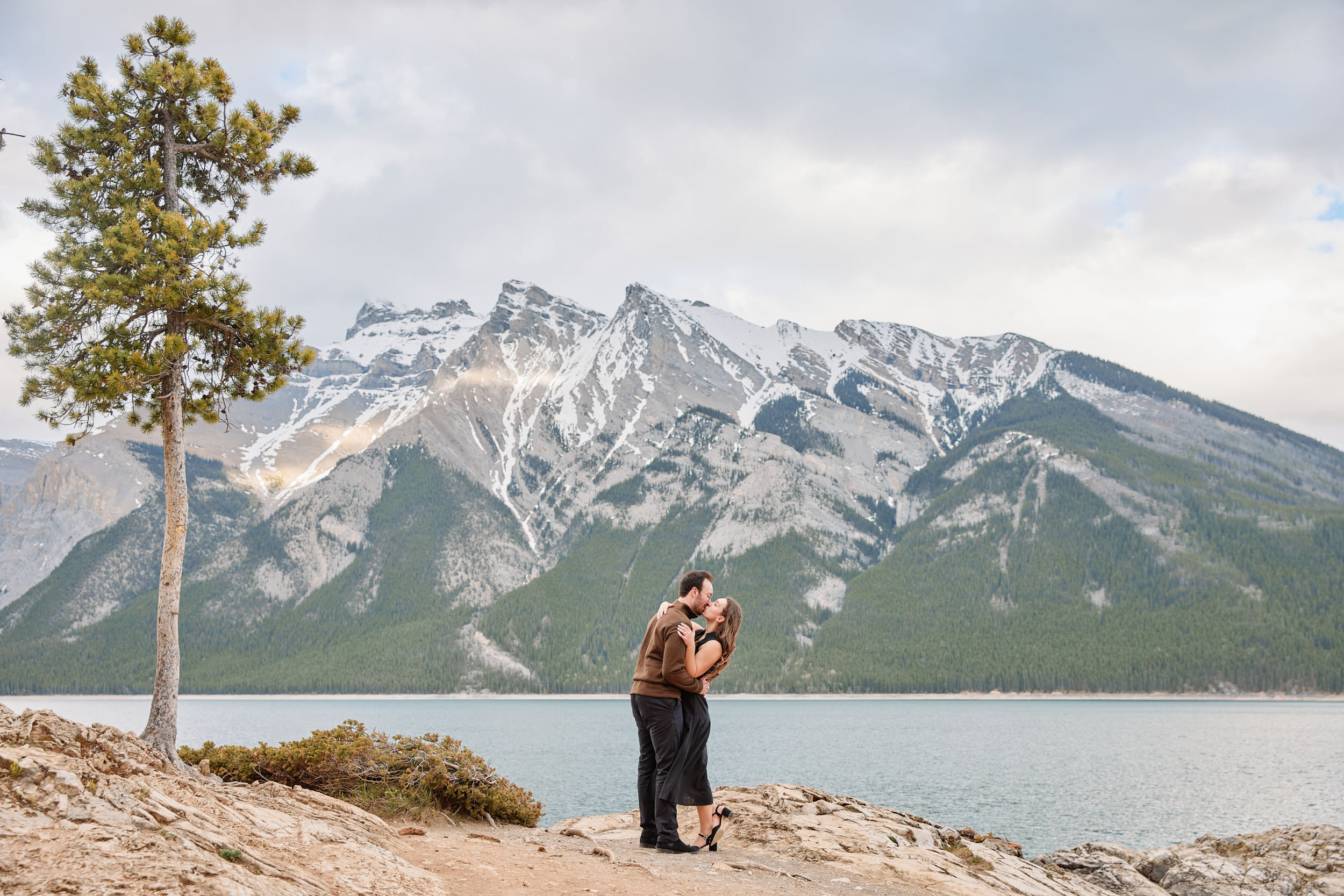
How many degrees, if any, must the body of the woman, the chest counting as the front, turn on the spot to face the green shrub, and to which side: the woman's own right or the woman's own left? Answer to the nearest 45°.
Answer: approximately 45° to the woman's own right

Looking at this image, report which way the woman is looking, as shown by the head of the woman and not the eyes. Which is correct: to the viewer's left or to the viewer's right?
to the viewer's left

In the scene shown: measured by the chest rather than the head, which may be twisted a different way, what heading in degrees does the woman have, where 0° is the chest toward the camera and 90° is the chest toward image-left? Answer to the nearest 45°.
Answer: approximately 90°

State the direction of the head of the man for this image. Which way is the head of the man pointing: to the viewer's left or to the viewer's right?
to the viewer's right
